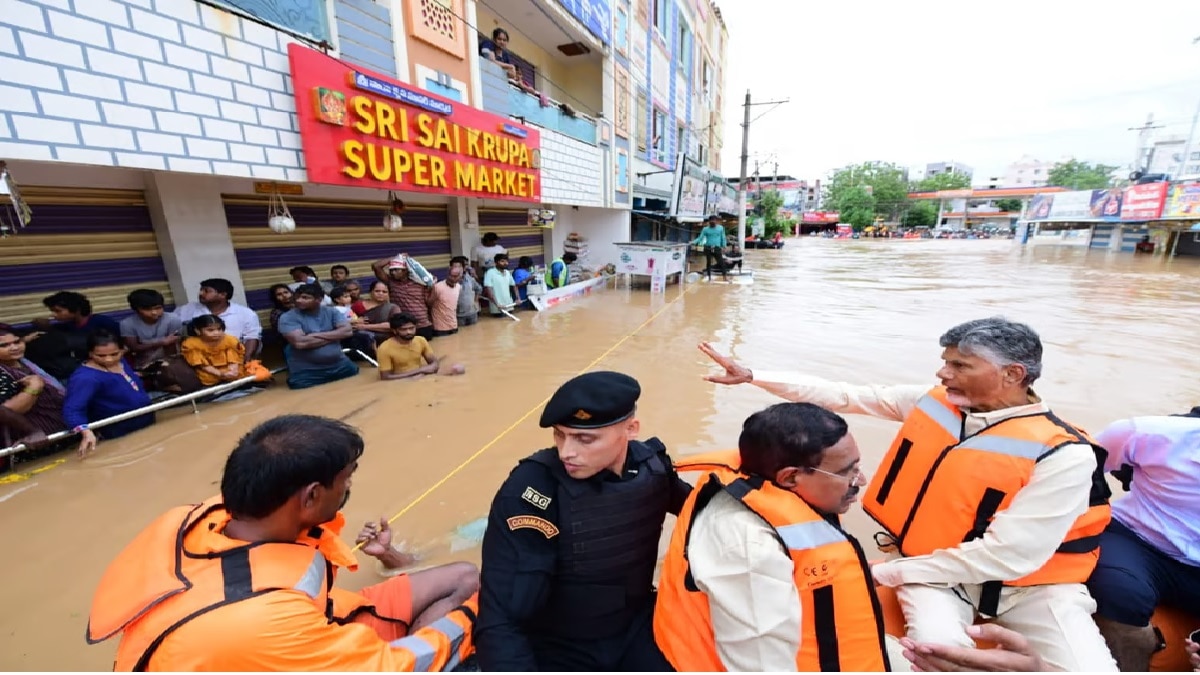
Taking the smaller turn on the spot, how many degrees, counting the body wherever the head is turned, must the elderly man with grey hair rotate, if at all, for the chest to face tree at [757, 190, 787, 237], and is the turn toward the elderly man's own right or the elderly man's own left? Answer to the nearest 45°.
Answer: approximately 135° to the elderly man's own right

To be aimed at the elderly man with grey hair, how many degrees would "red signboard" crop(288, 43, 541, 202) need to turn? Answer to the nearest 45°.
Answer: approximately 45° to its right

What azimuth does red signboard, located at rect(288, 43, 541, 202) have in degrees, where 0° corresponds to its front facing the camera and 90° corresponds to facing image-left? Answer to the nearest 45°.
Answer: approximately 315°

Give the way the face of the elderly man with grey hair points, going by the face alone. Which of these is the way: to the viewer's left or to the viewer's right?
to the viewer's left

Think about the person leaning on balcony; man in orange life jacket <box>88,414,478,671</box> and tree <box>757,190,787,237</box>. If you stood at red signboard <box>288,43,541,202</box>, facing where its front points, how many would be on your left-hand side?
2

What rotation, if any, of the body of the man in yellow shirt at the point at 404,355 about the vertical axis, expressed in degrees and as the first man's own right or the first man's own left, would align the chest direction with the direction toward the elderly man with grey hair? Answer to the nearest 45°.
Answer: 0° — they already face them

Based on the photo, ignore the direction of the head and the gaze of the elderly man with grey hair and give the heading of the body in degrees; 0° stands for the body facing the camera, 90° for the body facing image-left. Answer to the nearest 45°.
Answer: approximately 45°

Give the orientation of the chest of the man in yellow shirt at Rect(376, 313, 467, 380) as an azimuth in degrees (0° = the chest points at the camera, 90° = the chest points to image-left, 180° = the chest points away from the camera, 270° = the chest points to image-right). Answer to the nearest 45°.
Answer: approximately 315°

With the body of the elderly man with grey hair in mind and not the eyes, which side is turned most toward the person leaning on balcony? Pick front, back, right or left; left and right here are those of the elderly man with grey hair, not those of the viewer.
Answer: right
